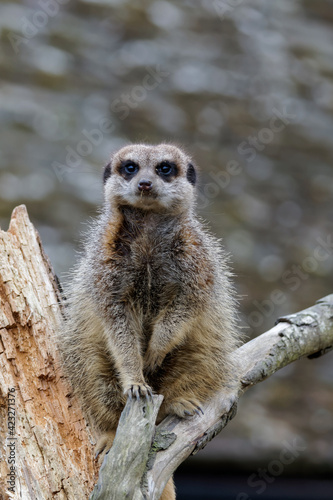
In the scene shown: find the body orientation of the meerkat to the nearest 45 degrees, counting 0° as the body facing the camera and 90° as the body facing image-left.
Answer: approximately 0°
